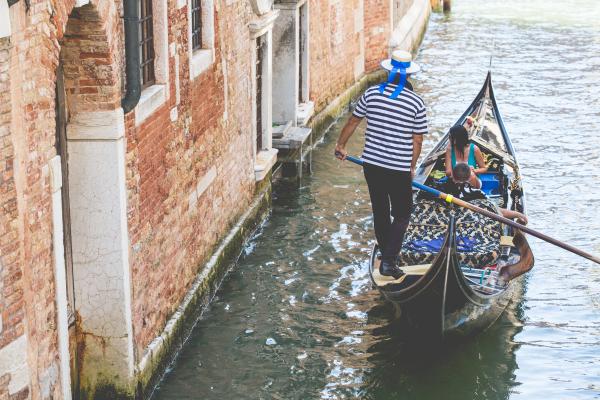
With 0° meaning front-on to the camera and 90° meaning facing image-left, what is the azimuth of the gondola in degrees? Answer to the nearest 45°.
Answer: approximately 180°

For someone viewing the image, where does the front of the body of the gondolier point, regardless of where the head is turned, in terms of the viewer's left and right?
facing away from the viewer
